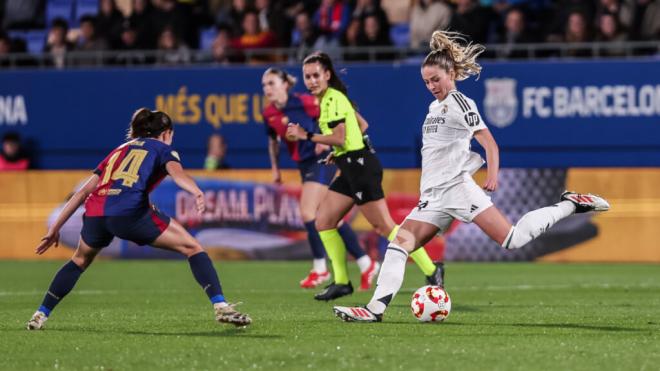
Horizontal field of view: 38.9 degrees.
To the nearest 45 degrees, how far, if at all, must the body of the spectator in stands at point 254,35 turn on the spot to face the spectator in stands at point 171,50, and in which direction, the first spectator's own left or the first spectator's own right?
approximately 90° to the first spectator's own right

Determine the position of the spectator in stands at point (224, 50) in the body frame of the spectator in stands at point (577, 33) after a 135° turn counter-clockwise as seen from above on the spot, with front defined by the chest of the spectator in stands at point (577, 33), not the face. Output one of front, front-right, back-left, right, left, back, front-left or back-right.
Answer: back-left

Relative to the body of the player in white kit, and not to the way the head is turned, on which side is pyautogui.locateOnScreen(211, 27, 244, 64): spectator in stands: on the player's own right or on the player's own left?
on the player's own right

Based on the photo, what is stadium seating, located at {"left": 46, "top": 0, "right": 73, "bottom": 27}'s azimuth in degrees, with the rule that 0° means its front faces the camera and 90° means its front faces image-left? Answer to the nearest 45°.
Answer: approximately 0°

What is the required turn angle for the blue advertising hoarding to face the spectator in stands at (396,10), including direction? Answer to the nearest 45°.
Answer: approximately 180°

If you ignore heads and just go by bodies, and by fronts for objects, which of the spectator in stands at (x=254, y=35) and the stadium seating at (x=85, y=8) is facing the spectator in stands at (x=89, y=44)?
the stadium seating

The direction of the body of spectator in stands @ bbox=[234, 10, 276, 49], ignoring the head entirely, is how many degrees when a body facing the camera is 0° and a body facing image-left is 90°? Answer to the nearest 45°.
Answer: approximately 0°
